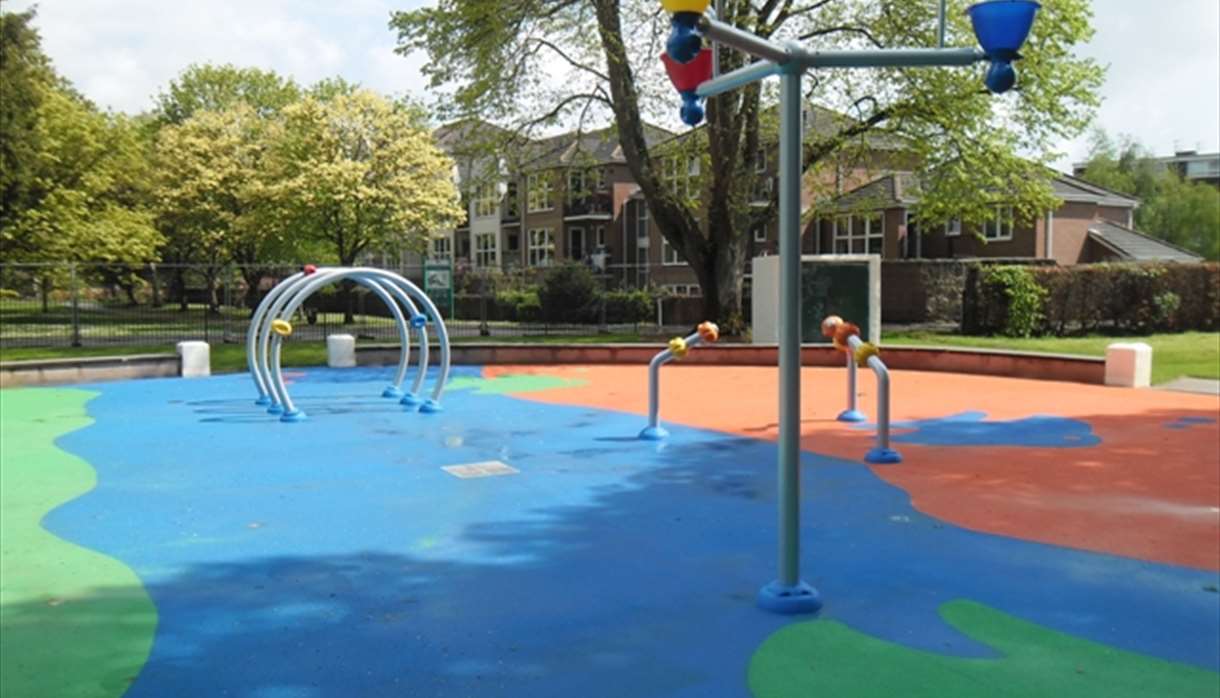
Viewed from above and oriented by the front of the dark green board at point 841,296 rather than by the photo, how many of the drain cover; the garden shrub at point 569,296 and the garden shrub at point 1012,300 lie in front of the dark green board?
1

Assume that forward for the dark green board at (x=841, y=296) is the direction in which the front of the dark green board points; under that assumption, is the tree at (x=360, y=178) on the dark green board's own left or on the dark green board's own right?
on the dark green board's own right

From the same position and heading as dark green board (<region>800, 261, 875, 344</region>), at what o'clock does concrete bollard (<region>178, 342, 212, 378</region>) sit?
The concrete bollard is roughly at 2 o'clock from the dark green board.

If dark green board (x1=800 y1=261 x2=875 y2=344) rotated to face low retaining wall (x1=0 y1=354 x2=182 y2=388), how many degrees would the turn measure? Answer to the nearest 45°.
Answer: approximately 45° to its right

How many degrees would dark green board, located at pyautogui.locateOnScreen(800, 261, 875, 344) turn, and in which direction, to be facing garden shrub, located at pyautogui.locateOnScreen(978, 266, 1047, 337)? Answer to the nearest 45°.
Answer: approximately 135° to its left

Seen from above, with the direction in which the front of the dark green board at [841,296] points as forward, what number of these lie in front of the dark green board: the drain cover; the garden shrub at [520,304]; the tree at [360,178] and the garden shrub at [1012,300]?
1

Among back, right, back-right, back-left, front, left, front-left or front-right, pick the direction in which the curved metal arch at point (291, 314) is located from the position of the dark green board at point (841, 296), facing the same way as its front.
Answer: front-right

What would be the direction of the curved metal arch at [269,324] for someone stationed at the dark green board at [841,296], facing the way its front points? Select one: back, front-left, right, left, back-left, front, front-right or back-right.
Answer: front-right

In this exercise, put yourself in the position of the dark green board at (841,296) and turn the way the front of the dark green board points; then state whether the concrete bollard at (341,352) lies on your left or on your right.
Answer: on your right

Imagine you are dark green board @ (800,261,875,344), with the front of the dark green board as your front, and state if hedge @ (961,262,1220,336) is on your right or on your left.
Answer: on your left

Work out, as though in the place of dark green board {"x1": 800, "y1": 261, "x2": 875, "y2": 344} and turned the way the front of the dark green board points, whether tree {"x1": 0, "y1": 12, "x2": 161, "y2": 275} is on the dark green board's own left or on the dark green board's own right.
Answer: on the dark green board's own right

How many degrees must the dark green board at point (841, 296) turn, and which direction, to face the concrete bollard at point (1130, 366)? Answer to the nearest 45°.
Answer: approximately 45° to its left

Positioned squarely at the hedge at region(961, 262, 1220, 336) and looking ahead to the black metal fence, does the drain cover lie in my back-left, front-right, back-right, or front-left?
front-left

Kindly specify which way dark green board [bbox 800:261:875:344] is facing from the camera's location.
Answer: facing the viewer

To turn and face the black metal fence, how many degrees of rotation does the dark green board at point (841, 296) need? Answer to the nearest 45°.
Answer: approximately 90° to its right
